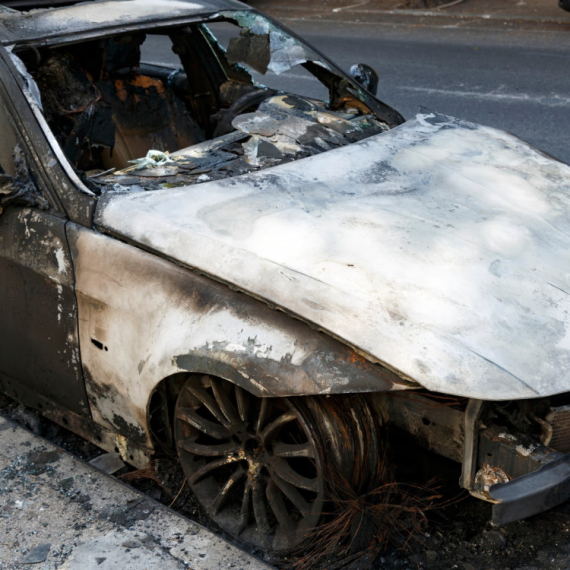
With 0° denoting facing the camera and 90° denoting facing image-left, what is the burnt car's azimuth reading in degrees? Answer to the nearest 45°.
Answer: approximately 315°
